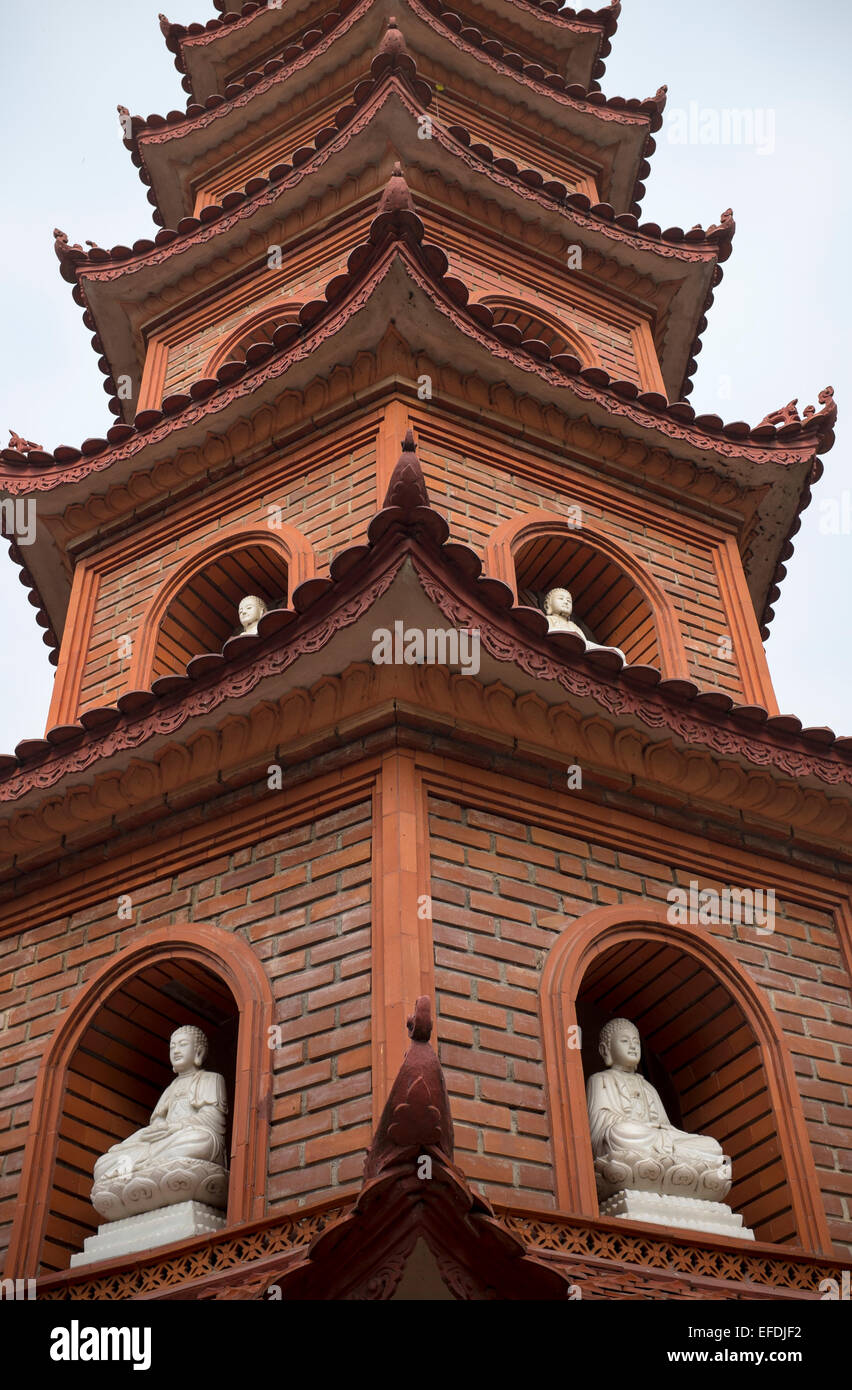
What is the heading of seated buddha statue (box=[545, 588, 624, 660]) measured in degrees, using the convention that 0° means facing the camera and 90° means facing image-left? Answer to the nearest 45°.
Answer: approximately 315°

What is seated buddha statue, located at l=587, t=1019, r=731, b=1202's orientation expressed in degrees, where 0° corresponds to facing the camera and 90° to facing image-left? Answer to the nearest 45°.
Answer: approximately 315°

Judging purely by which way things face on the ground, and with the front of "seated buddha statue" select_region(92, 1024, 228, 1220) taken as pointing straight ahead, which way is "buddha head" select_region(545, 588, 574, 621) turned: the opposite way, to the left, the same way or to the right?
to the left

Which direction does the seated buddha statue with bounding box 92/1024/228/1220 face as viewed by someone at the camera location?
facing the viewer and to the left of the viewer

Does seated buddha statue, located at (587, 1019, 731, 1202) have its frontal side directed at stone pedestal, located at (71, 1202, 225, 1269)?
no

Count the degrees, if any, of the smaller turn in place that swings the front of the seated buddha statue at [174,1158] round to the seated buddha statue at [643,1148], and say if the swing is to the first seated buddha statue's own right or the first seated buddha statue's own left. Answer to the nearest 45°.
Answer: approximately 135° to the first seated buddha statue's own left

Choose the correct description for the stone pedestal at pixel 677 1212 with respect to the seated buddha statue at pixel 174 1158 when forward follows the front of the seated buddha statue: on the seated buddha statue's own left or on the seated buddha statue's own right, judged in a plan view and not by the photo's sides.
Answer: on the seated buddha statue's own left

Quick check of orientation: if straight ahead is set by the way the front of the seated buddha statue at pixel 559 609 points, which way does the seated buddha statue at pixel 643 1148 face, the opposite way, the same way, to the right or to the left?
the same way

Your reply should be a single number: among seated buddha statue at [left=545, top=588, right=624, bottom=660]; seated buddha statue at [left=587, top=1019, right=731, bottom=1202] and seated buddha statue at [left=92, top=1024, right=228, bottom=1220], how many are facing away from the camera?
0

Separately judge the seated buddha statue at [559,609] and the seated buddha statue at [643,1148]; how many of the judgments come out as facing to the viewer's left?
0

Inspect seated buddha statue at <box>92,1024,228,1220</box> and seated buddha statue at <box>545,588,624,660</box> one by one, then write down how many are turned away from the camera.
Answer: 0

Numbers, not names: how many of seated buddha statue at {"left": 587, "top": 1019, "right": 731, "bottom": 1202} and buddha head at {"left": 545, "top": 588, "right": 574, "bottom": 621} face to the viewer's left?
0

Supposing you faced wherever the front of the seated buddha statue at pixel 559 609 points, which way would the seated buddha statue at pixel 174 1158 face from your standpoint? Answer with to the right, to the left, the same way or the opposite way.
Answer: to the right

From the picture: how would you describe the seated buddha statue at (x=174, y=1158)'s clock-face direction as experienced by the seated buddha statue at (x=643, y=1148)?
the seated buddha statue at (x=174, y=1158) is roughly at 4 o'clock from the seated buddha statue at (x=643, y=1148).
